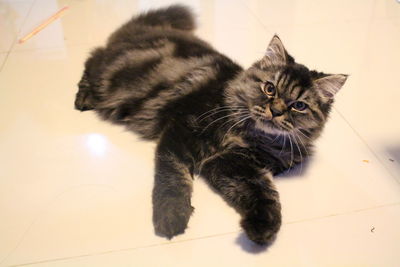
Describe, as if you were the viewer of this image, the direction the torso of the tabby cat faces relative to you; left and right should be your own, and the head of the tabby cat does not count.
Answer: facing the viewer and to the right of the viewer
